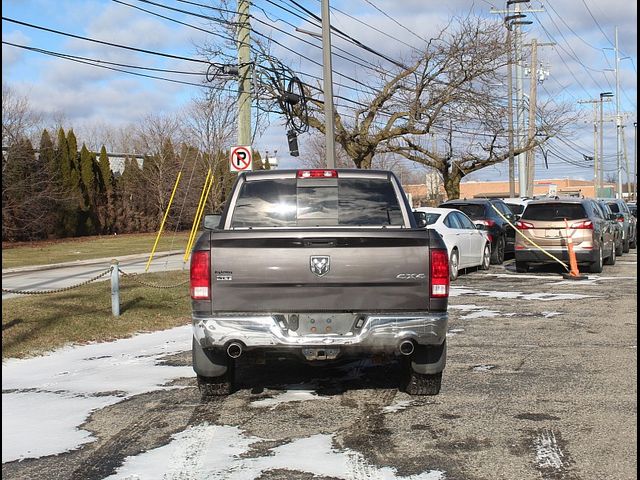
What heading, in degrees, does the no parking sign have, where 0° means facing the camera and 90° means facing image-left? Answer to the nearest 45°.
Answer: approximately 0°

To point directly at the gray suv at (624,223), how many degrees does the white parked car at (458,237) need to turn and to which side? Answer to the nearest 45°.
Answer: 0° — it already faces it

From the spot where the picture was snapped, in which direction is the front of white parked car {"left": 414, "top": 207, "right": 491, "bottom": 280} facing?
facing away from the viewer and to the right of the viewer

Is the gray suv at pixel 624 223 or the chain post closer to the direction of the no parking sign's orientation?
the chain post

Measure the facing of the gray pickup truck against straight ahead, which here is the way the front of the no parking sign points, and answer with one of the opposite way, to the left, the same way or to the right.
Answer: the opposite way

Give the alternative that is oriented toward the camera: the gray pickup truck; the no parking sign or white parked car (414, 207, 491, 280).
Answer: the no parking sign

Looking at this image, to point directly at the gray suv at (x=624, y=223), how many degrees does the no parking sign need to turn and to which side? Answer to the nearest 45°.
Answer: approximately 135° to its left

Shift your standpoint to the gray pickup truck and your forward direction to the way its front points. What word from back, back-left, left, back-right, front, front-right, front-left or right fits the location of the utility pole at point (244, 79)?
front

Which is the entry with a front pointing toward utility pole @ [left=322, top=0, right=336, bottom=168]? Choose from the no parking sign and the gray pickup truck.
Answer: the gray pickup truck

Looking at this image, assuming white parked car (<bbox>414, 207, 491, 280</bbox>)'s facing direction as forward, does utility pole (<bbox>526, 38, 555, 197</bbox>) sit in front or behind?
in front

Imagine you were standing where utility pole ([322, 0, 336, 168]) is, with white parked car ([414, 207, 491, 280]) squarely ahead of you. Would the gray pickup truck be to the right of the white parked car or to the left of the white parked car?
right

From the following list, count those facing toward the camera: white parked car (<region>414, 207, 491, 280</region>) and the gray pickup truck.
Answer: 0

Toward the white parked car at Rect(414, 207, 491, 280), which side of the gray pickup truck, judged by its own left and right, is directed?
front

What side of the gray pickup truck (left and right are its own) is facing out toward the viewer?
back
